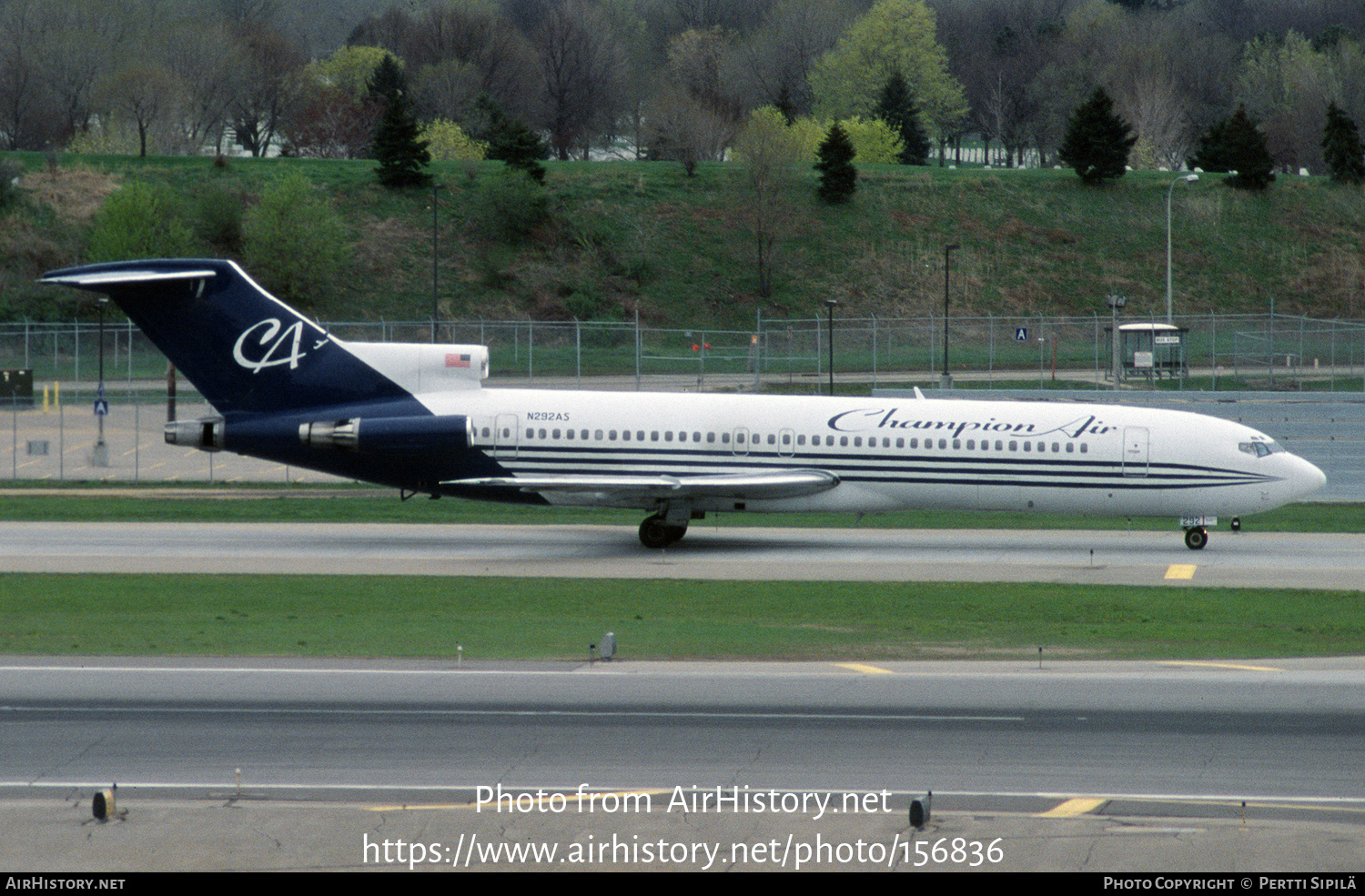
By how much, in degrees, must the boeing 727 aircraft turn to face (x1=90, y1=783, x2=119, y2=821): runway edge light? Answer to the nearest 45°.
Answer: approximately 90° to its right

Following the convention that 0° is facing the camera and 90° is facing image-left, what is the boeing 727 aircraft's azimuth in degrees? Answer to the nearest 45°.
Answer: approximately 270°

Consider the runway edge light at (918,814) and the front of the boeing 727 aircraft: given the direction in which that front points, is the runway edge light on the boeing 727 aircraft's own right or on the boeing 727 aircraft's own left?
on the boeing 727 aircraft's own right
